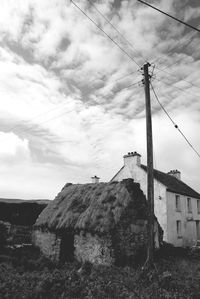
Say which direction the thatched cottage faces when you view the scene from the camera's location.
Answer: facing the viewer and to the left of the viewer

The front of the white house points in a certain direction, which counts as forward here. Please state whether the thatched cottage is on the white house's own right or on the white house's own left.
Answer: on the white house's own right

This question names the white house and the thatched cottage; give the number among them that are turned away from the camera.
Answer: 0

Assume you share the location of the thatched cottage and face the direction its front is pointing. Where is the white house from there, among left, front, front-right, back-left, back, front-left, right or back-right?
back

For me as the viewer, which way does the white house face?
facing the viewer and to the right of the viewer

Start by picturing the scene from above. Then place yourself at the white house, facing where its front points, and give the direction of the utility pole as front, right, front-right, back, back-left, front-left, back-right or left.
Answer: front-right

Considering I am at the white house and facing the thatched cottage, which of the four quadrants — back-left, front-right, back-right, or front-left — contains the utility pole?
front-left

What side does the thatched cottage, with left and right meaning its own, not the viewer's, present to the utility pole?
left
